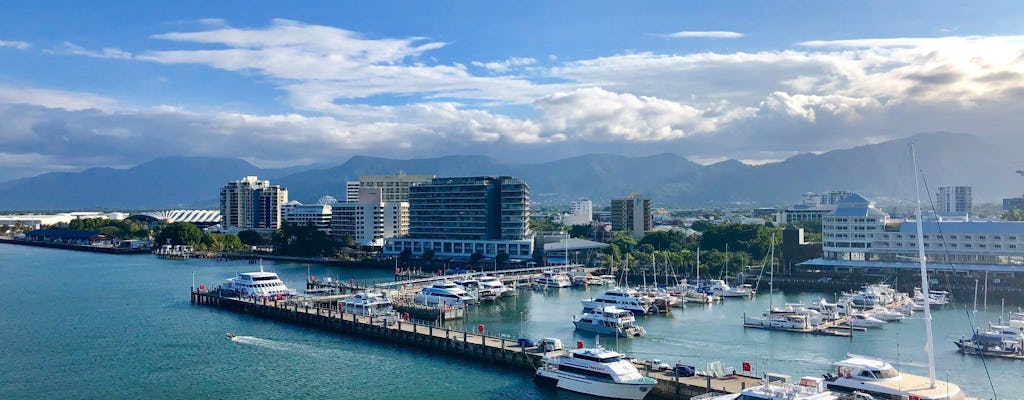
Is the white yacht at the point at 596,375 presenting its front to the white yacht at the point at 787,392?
yes

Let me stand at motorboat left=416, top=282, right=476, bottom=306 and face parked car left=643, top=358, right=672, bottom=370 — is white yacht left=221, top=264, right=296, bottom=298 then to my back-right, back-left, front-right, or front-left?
back-right
